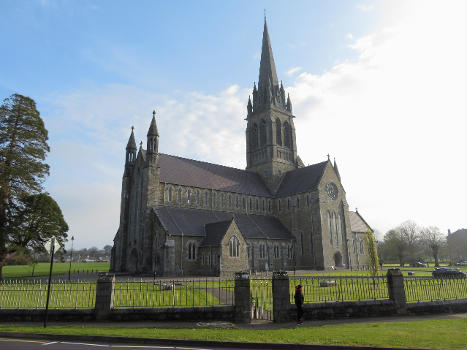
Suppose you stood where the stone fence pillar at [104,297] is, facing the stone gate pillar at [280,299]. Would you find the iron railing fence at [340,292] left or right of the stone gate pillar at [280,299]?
left

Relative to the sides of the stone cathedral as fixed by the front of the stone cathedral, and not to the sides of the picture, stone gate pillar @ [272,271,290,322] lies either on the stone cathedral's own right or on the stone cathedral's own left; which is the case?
on the stone cathedral's own left

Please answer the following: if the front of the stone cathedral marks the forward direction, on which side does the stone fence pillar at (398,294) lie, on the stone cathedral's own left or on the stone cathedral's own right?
on the stone cathedral's own left

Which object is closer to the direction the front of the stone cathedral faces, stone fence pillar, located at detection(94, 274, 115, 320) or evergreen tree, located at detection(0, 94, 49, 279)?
the evergreen tree

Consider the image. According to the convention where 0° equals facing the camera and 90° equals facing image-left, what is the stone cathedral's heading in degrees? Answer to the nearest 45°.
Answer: approximately 45°

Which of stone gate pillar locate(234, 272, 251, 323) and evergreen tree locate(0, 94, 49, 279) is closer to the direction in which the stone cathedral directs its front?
the evergreen tree

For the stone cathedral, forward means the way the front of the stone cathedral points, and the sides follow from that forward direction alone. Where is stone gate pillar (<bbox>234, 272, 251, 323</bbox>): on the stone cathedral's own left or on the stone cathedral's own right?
on the stone cathedral's own left

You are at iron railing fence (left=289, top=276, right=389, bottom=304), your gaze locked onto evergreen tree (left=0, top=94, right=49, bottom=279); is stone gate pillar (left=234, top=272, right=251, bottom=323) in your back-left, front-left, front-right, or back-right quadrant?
front-left

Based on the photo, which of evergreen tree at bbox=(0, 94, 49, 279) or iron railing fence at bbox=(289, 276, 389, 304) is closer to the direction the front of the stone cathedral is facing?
the evergreen tree

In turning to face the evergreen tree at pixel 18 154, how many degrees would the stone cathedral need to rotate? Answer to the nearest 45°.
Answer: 0° — it already faces it

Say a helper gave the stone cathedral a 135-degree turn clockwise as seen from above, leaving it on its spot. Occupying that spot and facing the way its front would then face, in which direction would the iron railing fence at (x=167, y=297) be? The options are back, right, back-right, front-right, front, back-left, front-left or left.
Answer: back

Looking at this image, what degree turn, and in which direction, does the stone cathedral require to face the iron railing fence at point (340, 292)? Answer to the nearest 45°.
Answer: approximately 90° to its left
